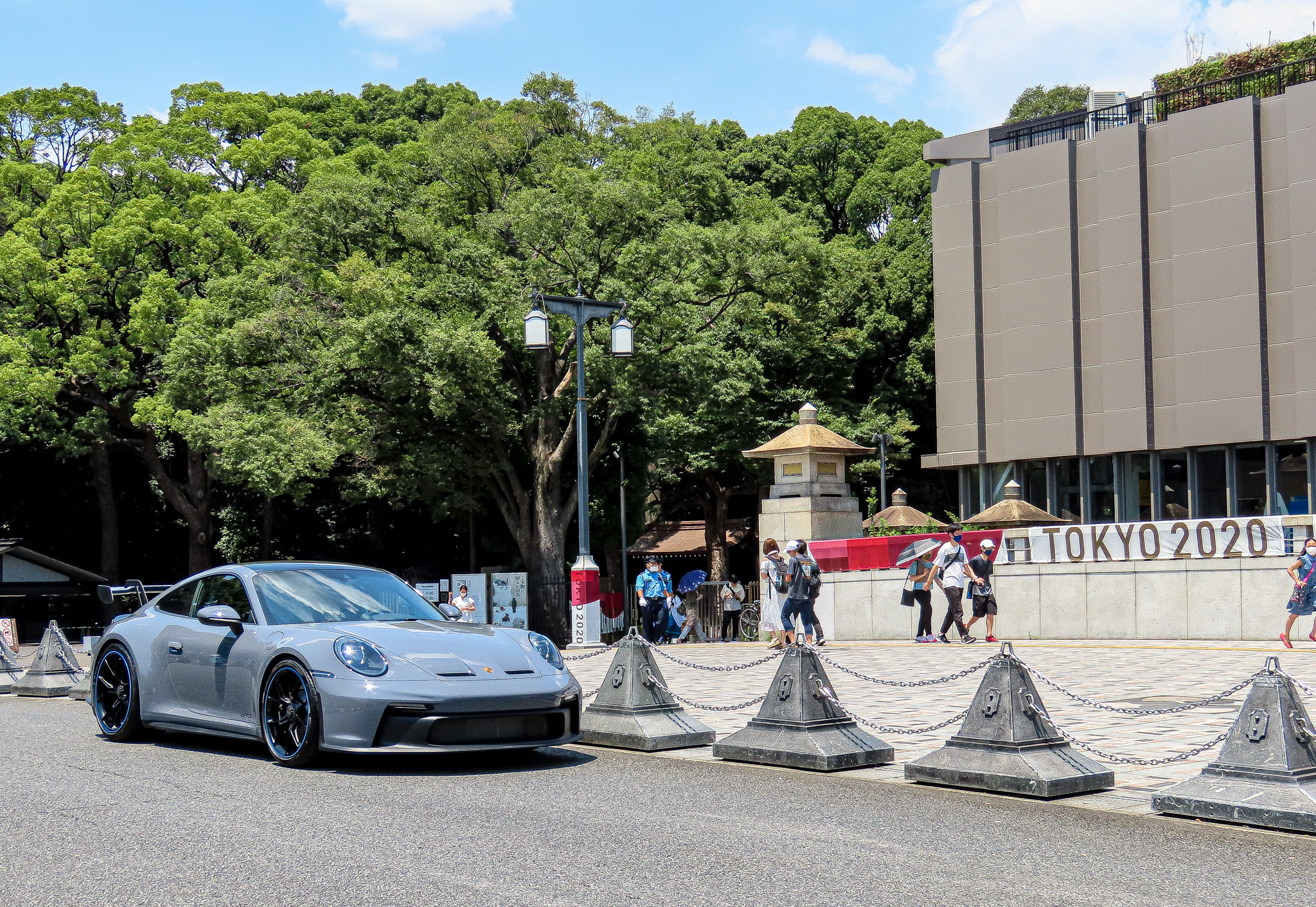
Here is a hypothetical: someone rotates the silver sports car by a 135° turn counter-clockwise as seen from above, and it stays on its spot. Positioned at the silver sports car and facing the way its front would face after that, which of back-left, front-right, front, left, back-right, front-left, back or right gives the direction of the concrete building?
front-right

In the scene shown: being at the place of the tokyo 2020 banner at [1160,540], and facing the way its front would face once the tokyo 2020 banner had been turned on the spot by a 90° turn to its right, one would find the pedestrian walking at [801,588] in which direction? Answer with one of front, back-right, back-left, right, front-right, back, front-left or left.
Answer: front-left

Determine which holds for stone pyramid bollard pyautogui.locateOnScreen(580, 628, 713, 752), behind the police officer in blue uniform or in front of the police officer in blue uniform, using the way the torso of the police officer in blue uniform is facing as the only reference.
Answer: in front

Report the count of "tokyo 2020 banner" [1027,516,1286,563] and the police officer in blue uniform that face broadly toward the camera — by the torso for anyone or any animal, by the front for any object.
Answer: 2

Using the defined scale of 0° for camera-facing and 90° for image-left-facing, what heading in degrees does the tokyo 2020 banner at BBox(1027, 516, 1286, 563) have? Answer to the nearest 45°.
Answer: approximately 0°

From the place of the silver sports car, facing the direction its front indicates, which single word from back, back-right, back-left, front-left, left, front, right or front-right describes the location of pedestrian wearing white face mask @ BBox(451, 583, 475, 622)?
back-left

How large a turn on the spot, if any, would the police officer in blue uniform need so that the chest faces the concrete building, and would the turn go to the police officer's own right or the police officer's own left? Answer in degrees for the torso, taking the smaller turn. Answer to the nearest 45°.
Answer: approximately 135° to the police officer's own left

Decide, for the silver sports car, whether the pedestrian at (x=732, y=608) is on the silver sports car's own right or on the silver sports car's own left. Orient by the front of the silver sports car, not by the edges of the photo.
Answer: on the silver sports car's own left

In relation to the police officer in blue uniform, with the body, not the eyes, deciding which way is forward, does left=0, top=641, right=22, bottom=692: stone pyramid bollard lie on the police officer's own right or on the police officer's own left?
on the police officer's own right

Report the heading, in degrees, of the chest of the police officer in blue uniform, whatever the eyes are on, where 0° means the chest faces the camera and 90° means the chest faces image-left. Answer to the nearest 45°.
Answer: approximately 0°

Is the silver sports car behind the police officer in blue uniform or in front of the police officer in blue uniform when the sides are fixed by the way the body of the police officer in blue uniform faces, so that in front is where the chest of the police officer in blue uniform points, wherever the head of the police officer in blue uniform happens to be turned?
in front
